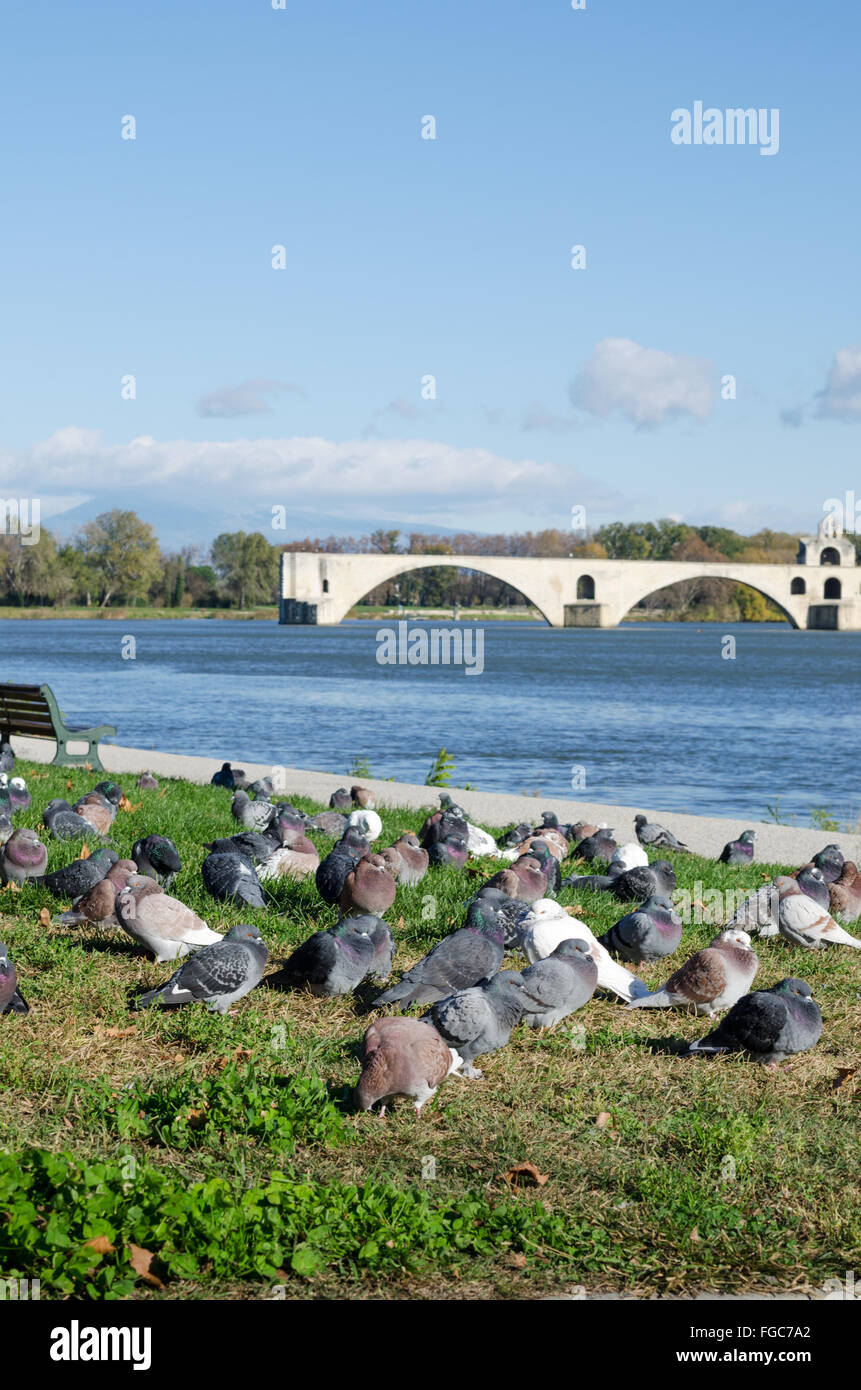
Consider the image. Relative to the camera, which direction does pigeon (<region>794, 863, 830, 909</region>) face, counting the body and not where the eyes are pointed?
to the viewer's left

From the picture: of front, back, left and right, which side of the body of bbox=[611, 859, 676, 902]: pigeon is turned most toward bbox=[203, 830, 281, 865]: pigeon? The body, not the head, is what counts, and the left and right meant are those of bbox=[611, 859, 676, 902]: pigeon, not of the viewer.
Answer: back

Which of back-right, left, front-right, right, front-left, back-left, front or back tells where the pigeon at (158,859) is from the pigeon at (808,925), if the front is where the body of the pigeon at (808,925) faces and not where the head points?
front

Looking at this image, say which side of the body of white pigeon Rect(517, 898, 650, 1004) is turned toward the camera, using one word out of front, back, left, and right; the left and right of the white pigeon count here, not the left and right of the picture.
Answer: left

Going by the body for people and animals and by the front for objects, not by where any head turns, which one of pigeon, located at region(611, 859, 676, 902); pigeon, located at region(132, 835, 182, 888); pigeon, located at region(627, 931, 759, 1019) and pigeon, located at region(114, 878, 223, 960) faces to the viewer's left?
pigeon, located at region(114, 878, 223, 960)

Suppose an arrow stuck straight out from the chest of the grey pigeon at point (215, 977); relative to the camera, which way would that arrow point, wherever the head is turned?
to the viewer's right

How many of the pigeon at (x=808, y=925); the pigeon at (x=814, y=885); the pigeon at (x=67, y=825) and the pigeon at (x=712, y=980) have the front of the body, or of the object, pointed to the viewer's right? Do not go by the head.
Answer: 1

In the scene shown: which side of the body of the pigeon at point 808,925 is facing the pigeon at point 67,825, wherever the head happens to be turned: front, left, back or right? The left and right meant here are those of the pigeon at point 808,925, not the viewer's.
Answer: front

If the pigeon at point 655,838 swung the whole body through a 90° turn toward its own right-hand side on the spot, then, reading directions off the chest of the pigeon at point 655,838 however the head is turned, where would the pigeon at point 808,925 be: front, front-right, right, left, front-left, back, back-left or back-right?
back

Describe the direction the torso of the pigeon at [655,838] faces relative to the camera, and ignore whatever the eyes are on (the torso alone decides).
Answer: to the viewer's left
